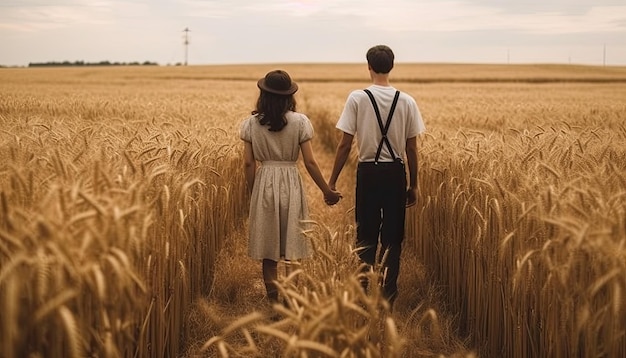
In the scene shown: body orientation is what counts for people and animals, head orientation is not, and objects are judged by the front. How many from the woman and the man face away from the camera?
2

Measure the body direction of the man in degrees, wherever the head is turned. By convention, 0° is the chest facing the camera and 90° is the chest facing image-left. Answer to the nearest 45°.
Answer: approximately 180°

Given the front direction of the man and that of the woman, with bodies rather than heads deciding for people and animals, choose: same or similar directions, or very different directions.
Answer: same or similar directions

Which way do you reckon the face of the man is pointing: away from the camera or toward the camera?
away from the camera

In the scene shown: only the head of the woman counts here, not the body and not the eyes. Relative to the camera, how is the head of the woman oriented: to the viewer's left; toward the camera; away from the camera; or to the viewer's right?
away from the camera

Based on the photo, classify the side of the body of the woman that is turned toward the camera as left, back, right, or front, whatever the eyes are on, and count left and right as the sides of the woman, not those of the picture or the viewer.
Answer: back
